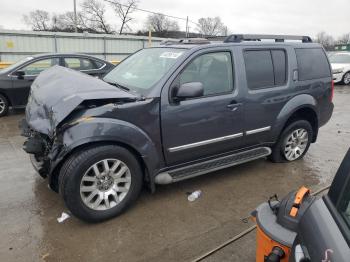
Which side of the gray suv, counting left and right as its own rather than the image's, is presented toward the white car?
back

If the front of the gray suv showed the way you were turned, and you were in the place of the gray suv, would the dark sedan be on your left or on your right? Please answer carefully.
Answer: on your right

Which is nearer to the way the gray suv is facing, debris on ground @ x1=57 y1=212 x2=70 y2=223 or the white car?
the debris on ground

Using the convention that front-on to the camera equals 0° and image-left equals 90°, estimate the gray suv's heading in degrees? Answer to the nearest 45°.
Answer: approximately 45°

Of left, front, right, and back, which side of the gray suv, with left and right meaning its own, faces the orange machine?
left
